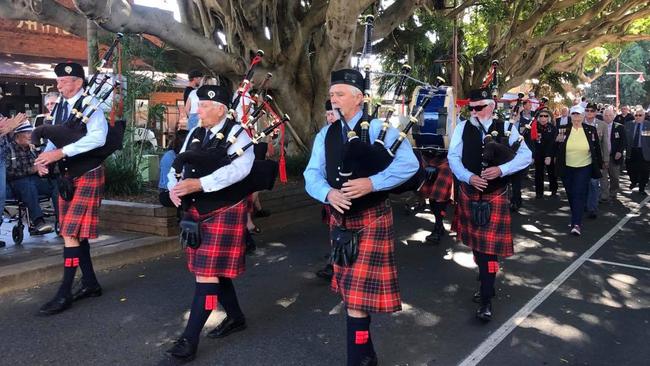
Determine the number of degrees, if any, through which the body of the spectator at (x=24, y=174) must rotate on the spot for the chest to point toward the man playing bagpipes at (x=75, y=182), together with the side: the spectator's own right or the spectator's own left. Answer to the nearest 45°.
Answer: approximately 45° to the spectator's own right

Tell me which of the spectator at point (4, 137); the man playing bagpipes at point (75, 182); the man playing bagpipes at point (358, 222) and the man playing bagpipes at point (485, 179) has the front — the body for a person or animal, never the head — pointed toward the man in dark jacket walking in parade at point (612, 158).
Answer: the spectator at point (4, 137)

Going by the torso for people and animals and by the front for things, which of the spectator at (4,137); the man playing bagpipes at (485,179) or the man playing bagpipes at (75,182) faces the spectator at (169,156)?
the spectator at (4,137)

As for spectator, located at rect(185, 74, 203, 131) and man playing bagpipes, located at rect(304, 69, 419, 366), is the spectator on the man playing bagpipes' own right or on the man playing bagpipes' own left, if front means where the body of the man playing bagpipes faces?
on the man playing bagpipes' own right

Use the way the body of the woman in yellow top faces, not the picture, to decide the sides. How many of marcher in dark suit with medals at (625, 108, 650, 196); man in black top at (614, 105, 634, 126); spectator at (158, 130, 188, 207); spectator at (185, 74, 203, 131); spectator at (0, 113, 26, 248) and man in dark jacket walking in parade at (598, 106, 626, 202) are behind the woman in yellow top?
3

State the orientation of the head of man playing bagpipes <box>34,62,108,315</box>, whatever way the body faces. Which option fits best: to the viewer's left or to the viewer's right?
to the viewer's left

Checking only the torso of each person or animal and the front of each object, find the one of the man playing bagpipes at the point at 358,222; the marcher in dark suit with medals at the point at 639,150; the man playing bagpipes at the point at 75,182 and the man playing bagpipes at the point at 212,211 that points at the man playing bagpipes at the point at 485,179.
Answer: the marcher in dark suit with medals

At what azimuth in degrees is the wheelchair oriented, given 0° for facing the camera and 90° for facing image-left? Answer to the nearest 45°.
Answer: approximately 315°

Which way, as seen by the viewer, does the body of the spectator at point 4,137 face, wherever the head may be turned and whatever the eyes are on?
to the viewer's right

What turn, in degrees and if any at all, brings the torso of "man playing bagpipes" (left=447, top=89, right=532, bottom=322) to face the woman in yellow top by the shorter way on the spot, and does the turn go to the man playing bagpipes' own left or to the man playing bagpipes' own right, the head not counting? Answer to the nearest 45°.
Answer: approximately 180°

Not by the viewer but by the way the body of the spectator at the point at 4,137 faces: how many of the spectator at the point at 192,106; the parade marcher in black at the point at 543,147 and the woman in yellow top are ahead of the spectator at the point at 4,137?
3
